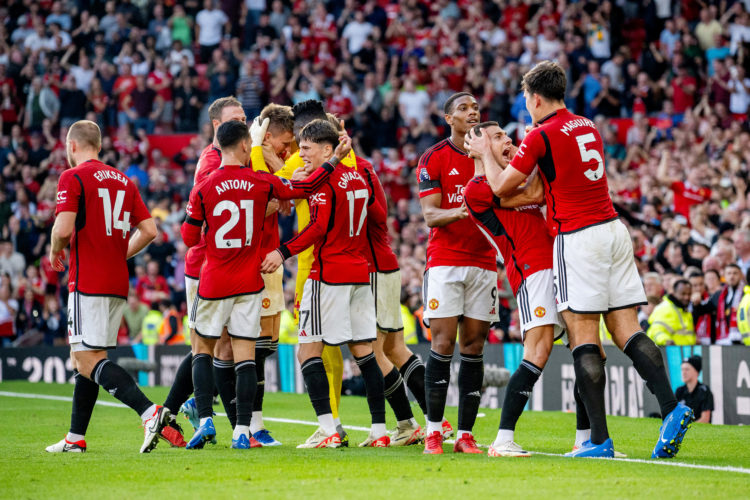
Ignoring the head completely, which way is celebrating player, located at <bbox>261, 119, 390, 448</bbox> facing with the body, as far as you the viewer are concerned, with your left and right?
facing away from the viewer and to the left of the viewer

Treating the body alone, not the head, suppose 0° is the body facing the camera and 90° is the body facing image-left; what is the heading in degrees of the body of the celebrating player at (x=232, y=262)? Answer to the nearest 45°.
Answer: approximately 180°

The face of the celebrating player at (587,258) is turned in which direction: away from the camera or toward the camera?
away from the camera

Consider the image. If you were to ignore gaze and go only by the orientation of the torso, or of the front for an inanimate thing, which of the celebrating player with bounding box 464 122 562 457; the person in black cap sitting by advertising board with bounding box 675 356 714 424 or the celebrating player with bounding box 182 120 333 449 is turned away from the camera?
the celebrating player with bounding box 182 120 333 449

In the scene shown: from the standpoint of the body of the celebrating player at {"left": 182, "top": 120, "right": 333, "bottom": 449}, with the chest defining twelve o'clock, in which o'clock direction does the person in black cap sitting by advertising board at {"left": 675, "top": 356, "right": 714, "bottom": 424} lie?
The person in black cap sitting by advertising board is roughly at 2 o'clock from the celebrating player.

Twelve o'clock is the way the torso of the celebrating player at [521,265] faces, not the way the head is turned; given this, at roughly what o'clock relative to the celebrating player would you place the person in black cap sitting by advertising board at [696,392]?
The person in black cap sitting by advertising board is roughly at 8 o'clock from the celebrating player.

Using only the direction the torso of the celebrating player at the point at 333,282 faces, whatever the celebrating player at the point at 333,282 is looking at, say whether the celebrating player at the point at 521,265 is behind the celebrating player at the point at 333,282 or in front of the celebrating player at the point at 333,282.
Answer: behind

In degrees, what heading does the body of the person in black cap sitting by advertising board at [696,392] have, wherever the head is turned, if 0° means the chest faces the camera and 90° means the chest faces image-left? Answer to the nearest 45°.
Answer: approximately 45°

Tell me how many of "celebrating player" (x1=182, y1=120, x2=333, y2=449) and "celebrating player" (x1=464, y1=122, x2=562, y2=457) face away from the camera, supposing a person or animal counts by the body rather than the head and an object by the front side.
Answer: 1

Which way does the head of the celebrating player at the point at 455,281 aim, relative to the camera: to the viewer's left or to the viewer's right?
to the viewer's right

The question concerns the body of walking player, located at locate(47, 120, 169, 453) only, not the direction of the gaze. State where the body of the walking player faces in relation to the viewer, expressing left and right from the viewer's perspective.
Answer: facing away from the viewer and to the left of the viewer

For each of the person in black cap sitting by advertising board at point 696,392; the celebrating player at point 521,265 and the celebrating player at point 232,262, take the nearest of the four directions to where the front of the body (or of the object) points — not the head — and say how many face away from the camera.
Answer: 1
